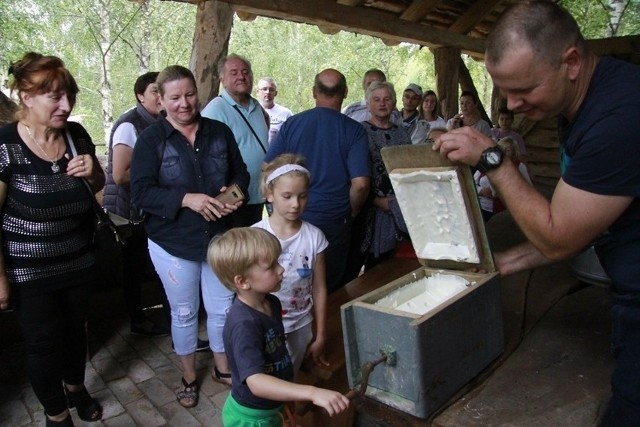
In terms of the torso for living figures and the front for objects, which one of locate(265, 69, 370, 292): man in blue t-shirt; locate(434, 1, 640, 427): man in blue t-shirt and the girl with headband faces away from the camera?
locate(265, 69, 370, 292): man in blue t-shirt

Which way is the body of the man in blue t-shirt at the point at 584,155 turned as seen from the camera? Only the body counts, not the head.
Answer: to the viewer's left

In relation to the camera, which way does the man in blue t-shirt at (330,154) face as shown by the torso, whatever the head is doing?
away from the camera

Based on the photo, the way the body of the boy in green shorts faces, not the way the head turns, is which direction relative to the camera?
to the viewer's right

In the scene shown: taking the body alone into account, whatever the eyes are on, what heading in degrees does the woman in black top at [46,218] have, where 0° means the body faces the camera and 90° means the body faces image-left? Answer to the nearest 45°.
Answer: approximately 315°

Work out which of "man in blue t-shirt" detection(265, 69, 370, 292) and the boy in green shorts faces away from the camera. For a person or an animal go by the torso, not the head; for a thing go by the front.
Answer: the man in blue t-shirt

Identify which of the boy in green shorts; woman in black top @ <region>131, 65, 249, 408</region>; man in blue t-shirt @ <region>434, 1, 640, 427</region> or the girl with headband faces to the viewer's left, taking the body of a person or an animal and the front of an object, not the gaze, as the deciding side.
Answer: the man in blue t-shirt

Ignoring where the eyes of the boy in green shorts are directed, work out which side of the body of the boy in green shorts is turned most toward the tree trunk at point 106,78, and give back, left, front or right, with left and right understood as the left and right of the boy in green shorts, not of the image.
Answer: left
